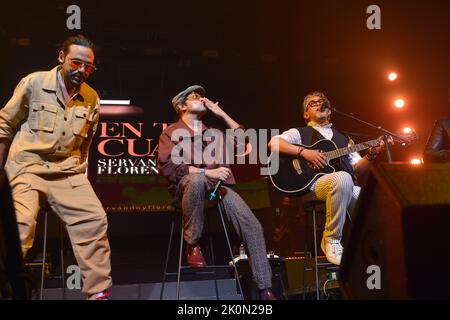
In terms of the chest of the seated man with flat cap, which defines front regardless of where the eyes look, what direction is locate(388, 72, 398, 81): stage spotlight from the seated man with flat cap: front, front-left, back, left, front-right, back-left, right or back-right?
left

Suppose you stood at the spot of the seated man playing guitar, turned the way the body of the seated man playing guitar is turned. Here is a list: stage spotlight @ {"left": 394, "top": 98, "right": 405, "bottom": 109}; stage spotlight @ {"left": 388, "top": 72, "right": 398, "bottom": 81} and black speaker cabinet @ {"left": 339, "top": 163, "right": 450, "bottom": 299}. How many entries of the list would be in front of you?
1

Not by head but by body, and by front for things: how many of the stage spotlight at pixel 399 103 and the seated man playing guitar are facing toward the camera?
2

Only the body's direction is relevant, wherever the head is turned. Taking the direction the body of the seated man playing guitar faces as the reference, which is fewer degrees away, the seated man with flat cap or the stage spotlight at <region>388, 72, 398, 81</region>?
the seated man with flat cap

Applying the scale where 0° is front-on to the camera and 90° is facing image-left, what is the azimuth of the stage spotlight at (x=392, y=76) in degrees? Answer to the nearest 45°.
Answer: approximately 0°

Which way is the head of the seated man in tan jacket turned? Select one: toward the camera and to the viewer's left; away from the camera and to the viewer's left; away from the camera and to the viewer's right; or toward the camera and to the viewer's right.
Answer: toward the camera and to the viewer's right

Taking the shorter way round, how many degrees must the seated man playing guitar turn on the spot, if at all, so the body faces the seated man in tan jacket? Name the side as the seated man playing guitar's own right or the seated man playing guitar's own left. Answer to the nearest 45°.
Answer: approximately 45° to the seated man playing guitar's own right

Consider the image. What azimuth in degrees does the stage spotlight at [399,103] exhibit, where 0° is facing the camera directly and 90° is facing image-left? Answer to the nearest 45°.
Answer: approximately 0°

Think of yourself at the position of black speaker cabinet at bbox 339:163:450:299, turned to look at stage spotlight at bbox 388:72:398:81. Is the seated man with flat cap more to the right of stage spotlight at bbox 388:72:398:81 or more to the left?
left
